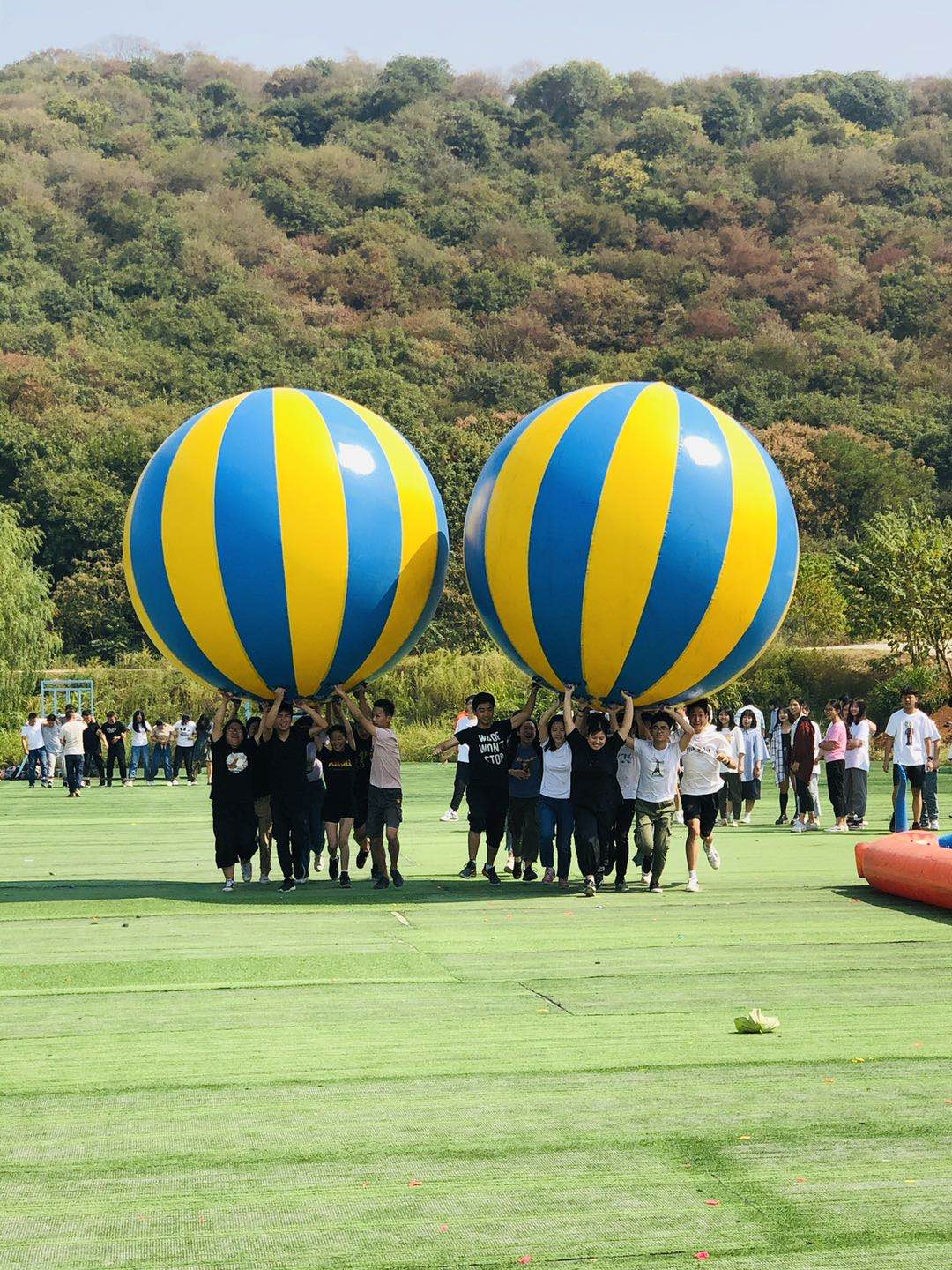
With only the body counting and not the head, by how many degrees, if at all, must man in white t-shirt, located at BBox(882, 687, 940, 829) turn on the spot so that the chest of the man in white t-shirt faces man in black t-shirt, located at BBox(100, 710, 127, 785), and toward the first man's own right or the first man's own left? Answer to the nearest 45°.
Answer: approximately 135° to the first man's own right

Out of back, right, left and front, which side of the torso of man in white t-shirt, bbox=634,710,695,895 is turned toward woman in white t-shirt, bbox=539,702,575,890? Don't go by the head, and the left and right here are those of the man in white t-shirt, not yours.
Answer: right

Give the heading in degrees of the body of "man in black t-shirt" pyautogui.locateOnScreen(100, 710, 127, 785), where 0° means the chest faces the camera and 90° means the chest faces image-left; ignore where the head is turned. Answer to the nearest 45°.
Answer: approximately 0°

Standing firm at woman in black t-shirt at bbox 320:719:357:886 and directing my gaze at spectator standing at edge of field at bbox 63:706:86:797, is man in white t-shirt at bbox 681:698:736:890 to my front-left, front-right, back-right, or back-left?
back-right

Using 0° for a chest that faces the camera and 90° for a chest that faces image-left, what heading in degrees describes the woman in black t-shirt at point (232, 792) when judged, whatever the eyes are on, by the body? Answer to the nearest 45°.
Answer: approximately 0°

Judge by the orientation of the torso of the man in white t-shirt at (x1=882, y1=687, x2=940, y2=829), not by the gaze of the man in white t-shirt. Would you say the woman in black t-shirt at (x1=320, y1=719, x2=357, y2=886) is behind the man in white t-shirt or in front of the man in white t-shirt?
in front

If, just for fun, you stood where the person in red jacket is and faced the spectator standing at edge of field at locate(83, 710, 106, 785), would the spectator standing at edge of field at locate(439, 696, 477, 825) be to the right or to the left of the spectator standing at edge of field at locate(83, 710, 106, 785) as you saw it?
left

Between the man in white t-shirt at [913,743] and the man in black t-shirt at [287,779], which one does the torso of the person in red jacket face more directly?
the man in black t-shirt
